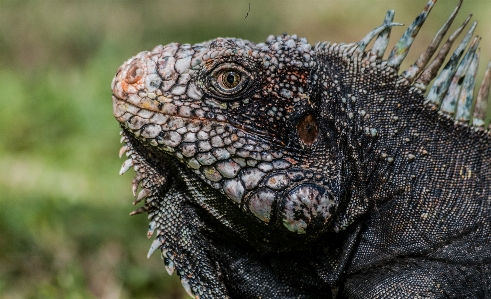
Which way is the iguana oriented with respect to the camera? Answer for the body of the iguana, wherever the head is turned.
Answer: to the viewer's left
